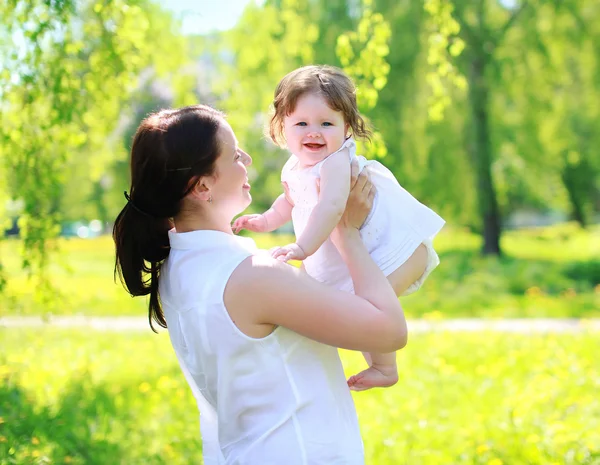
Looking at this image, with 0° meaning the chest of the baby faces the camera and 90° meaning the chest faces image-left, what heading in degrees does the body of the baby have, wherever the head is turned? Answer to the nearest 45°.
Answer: approximately 45°

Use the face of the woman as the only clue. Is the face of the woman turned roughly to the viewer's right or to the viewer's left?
to the viewer's right
